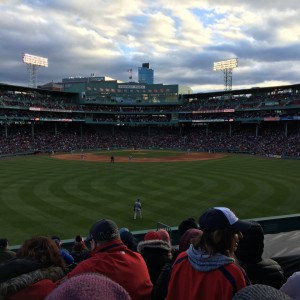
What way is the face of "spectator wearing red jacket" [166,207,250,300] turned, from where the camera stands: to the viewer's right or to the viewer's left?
to the viewer's right

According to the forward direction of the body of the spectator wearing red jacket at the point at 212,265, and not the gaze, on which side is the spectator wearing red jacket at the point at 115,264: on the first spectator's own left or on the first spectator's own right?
on the first spectator's own left

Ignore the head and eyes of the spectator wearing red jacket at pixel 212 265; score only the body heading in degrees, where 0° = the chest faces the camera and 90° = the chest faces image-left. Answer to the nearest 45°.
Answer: approximately 225°

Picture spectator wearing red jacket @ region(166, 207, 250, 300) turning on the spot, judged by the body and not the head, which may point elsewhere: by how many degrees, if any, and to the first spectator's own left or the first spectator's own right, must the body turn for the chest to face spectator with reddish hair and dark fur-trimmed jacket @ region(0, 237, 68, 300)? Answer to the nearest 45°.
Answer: approximately 135° to the first spectator's own left

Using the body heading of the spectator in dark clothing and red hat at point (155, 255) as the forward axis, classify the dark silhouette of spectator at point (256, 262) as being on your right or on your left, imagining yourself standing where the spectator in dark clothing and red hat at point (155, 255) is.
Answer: on your right

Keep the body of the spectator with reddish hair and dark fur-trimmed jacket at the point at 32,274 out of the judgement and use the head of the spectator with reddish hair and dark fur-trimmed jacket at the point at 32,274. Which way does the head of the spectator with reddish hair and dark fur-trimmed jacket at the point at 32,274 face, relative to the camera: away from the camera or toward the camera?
away from the camera

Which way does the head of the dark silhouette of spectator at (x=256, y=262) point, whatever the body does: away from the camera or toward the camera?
away from the camera

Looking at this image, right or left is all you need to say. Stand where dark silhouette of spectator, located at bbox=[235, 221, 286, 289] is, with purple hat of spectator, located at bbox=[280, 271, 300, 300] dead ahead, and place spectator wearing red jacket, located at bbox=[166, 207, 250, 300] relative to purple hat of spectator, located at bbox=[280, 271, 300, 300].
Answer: right

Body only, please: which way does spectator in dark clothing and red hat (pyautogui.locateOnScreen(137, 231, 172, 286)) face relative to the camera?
away from the camera

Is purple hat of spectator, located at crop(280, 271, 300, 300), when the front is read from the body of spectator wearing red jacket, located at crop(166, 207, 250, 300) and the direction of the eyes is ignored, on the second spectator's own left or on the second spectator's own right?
on the second spectator's own right
